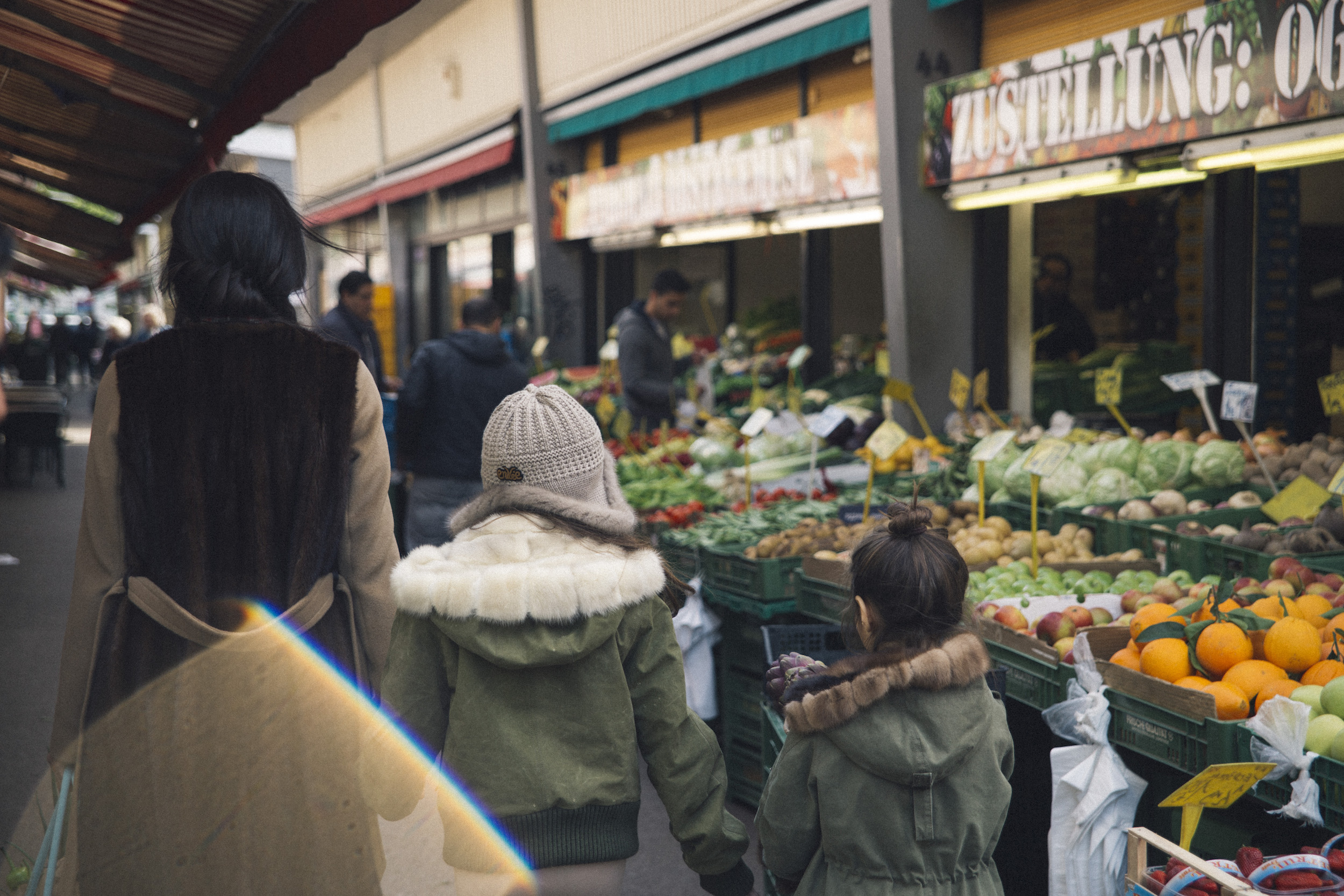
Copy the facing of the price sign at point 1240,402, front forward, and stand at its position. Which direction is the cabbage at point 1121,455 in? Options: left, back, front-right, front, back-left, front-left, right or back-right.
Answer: back-right

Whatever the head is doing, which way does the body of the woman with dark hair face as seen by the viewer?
away from the camera

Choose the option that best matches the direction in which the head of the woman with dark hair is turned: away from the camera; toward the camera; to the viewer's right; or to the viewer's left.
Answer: away from the camera

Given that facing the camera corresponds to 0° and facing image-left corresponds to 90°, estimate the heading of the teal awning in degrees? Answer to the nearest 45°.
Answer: approximately 45°

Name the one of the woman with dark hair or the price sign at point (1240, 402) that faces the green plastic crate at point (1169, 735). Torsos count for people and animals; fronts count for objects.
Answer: the price sign

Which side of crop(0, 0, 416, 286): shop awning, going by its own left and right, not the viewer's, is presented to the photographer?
right
